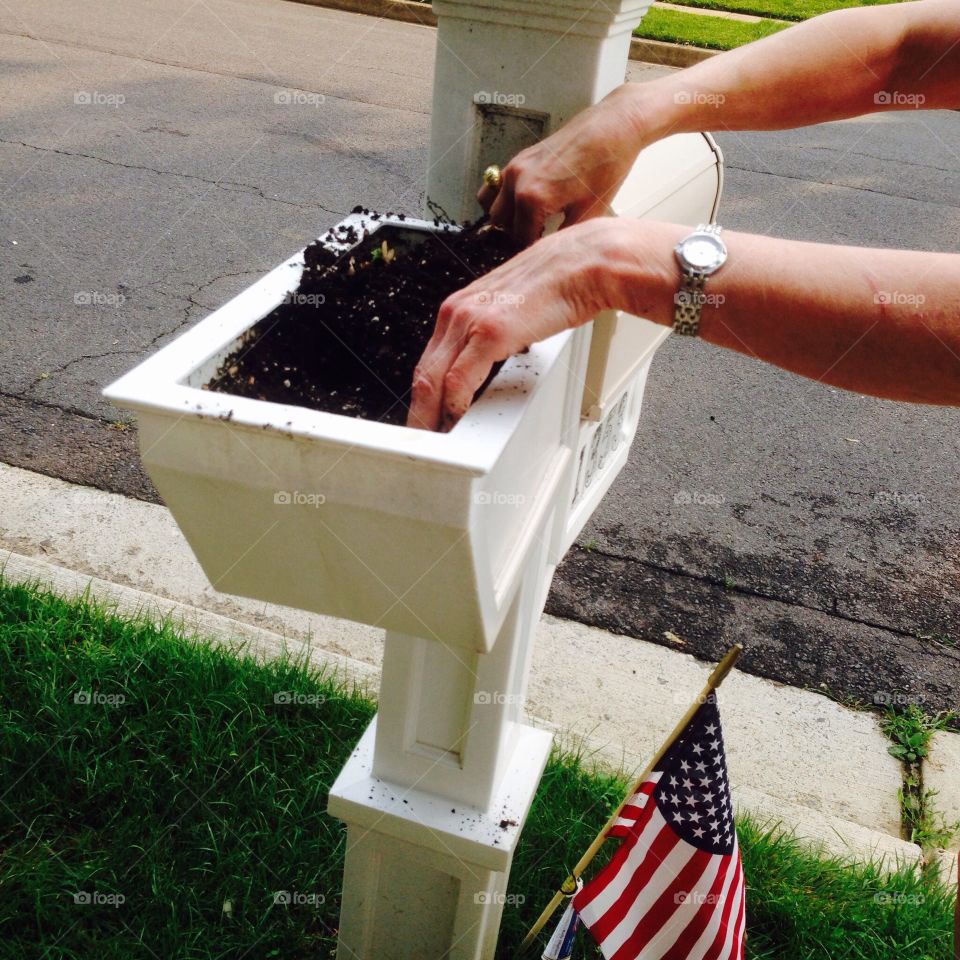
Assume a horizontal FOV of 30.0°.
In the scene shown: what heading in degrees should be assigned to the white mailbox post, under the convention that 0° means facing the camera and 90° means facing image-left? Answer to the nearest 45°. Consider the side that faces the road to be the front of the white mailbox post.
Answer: approximately 225°
